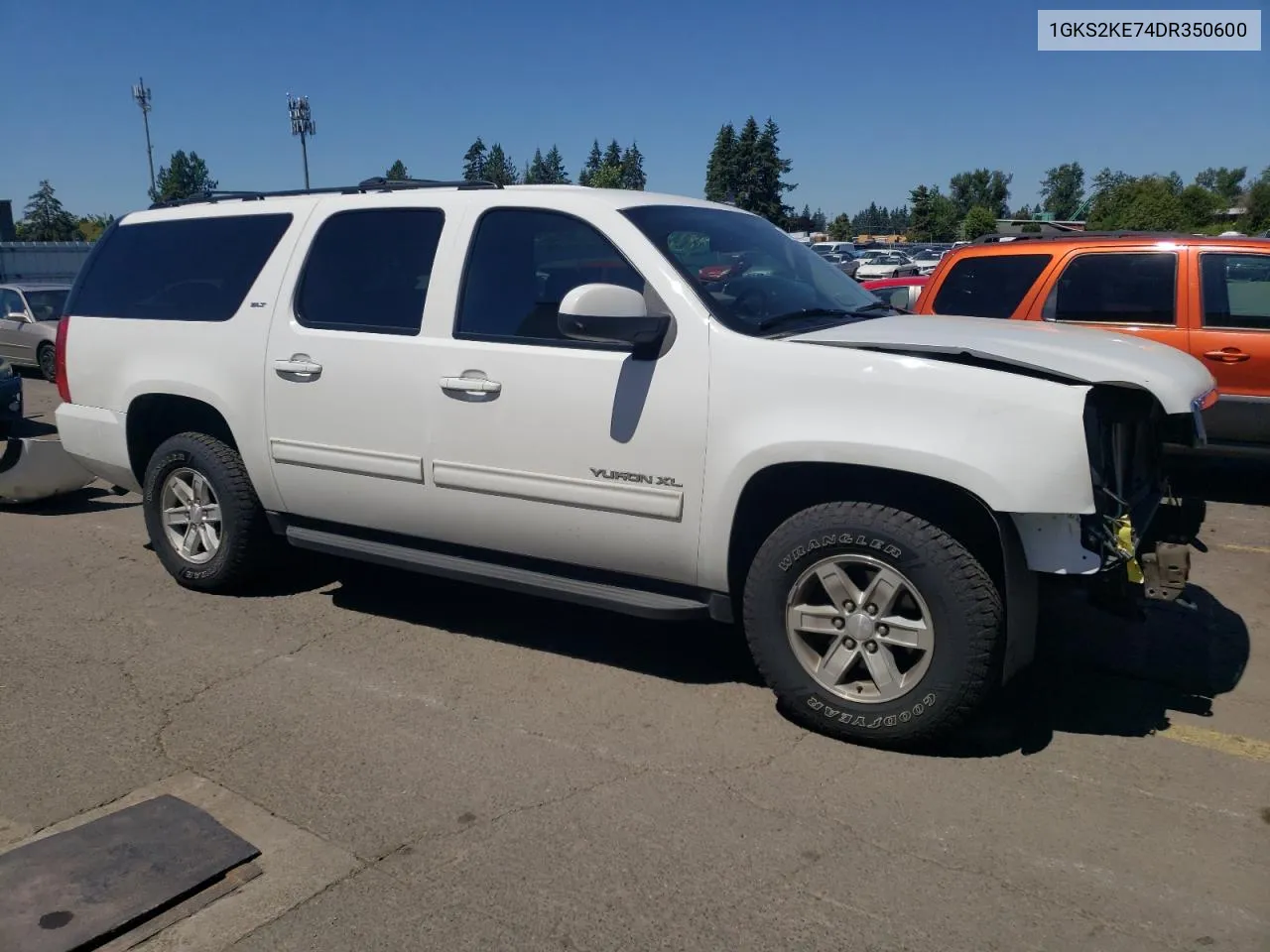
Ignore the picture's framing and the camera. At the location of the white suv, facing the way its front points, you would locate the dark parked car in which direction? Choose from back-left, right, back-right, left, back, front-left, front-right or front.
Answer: back

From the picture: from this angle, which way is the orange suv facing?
to the viewer's right

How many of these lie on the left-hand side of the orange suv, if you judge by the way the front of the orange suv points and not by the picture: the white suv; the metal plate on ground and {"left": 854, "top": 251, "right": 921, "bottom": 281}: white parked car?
1

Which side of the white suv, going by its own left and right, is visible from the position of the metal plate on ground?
right

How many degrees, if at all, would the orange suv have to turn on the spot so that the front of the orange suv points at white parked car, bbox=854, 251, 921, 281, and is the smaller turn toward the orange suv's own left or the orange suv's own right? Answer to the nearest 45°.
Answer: approximately 90° to the orange suv's own left

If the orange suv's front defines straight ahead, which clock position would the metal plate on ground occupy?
The metal plate on ground is roughly at 4 o'clock from the orange suv.

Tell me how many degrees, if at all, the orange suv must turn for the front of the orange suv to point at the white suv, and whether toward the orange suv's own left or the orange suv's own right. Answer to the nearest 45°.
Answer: approximately 135° to the orange suv's own right

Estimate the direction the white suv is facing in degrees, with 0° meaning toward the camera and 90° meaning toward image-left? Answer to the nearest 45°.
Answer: approximately 315°

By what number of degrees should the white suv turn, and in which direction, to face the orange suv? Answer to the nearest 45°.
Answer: approximately 90° to its left
